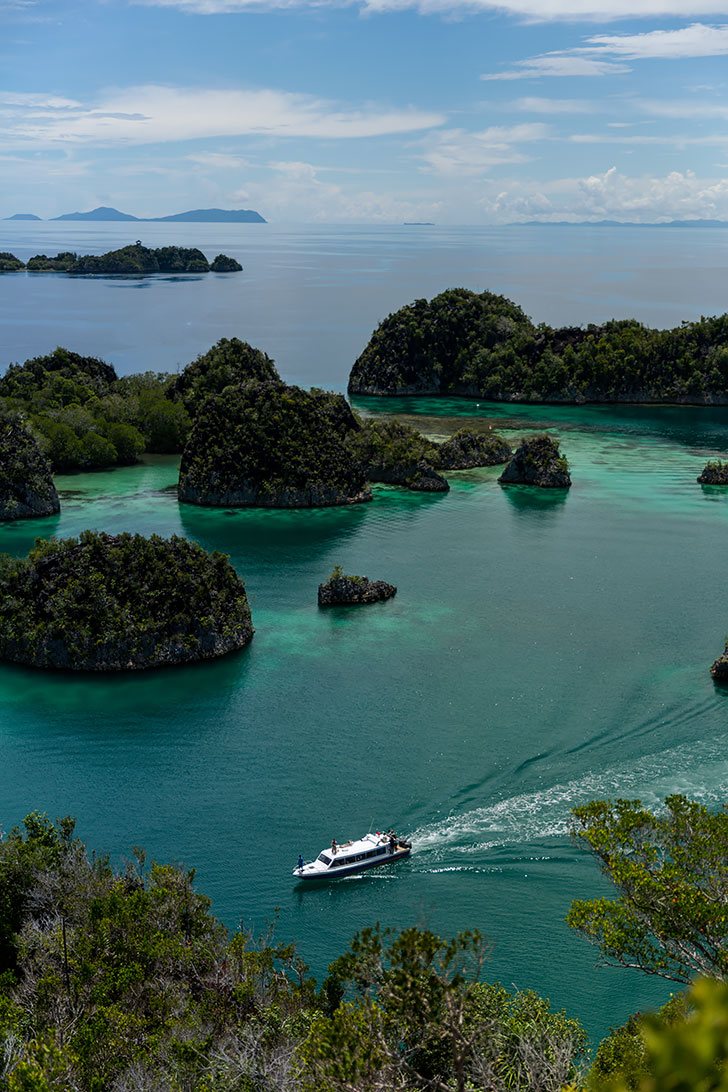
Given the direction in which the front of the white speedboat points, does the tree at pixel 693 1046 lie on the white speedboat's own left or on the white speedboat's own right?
on the white speedboat's own left

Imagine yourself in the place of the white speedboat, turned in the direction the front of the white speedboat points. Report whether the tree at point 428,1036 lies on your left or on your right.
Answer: on your left

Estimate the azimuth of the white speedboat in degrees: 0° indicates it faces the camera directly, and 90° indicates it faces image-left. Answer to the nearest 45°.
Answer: approximately 45°
